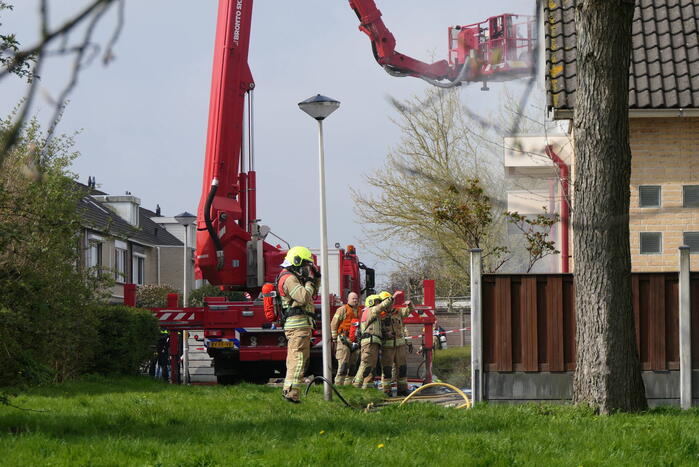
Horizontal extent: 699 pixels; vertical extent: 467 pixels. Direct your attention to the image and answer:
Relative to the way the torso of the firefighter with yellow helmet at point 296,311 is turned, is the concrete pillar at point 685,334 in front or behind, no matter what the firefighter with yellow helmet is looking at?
in front

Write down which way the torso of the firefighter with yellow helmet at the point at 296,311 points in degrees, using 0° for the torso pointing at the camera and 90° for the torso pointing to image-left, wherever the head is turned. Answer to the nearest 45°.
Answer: approximately 270°

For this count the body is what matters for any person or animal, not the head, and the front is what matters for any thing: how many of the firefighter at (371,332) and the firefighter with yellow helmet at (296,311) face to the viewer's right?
2

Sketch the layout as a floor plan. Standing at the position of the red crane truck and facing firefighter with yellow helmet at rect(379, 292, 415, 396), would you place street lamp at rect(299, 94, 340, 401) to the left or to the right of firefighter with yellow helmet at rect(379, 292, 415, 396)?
right

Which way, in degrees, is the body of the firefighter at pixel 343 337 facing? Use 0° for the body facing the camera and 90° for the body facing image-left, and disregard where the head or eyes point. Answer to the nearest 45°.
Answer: approximately 315°

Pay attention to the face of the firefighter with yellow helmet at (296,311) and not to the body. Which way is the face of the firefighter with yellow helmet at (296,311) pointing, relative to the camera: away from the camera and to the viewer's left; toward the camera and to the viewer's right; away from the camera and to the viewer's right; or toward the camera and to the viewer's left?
toward the camera and to the viewer's right

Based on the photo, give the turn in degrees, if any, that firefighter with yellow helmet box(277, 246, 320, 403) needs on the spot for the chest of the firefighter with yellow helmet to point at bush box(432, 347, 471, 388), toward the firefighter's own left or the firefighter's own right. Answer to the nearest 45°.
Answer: approximately 90° to the firefighter's own left

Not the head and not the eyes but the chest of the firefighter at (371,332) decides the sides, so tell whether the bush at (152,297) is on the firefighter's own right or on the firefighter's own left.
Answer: on the firefighter's own left
